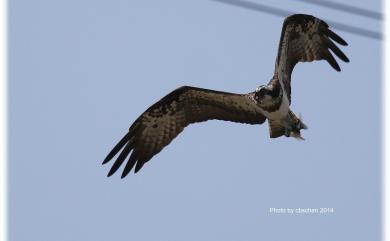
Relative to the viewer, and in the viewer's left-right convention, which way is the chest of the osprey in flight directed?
facing the viewer and to the left of the viewer
